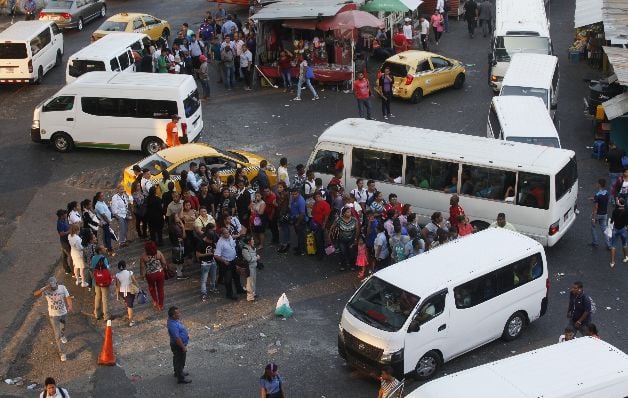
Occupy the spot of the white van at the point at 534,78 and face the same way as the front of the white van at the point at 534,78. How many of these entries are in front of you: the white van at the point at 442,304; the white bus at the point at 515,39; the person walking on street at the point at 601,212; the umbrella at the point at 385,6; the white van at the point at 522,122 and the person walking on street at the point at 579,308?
4

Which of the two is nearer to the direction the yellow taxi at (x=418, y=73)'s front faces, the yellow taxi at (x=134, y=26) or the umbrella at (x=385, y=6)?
the umbrella

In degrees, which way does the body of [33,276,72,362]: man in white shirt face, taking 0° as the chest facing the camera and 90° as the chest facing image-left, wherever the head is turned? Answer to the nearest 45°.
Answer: approximately 0°

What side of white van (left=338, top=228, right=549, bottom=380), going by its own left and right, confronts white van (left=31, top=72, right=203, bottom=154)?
right

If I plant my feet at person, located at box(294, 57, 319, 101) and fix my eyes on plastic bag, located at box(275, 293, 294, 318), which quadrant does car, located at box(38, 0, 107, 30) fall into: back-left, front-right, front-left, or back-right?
back-right
